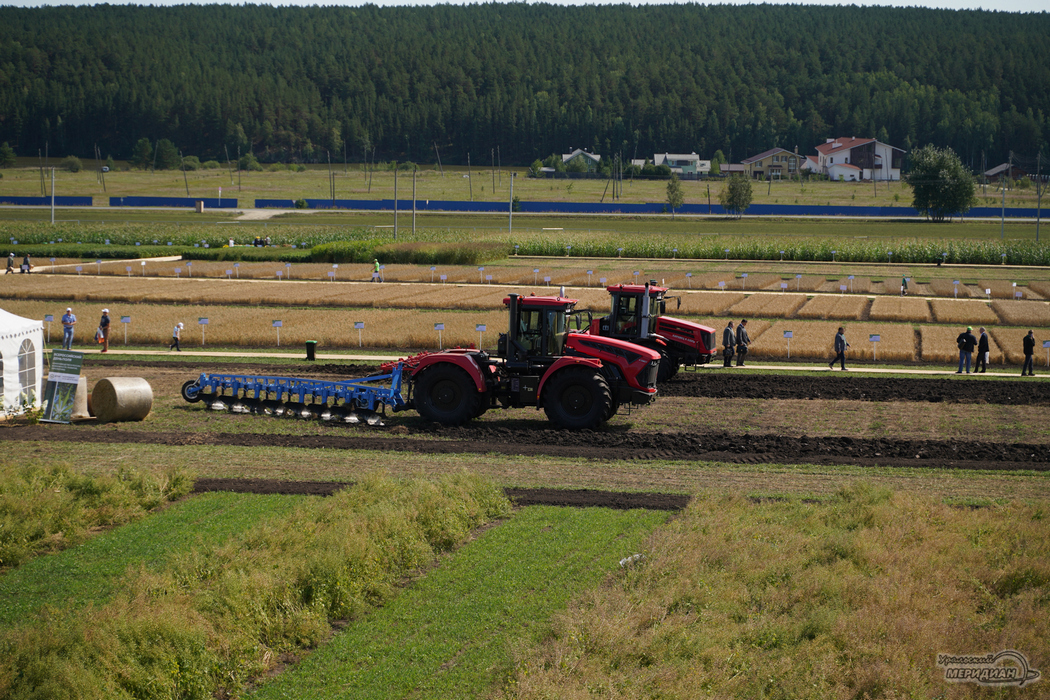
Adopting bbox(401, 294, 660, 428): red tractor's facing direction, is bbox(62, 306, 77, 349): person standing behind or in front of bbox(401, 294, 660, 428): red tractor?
behind

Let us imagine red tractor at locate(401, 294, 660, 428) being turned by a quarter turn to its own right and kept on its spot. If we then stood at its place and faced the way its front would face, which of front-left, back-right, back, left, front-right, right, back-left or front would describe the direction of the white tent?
right

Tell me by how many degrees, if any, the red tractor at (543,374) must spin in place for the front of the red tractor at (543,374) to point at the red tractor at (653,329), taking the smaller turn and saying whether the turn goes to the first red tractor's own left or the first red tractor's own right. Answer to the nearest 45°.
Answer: approximately 45° to the first red tractor's own left

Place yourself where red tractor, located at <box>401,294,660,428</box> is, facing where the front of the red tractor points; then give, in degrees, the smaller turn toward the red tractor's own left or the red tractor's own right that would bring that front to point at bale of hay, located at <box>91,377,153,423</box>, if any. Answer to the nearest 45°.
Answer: approximately 180°

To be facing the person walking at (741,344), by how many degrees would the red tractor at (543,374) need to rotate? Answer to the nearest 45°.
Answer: approximately 45° to its left

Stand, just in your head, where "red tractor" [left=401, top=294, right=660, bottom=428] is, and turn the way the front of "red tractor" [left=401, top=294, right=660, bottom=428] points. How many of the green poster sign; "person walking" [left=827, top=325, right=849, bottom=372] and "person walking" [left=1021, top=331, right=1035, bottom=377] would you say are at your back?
1

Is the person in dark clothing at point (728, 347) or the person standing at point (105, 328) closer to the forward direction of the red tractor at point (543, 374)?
the person in dark clothing

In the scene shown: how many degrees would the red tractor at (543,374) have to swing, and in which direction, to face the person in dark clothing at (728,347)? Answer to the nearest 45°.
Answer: approximately 45° to its left

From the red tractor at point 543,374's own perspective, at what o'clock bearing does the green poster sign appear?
The green poster sign is roughly at 6 o'clock from the red tractor.

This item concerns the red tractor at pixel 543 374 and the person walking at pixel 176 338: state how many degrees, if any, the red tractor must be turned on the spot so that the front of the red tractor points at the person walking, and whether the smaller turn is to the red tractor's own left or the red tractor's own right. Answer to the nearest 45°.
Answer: approximately 135° to the red tractor's own left

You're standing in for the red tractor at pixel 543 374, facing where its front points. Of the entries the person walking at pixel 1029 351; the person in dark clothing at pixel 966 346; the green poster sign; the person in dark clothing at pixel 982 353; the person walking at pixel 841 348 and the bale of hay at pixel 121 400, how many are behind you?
2

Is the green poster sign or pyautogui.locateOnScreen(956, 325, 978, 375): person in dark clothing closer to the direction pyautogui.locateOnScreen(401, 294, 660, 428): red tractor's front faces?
the person in dark clothing

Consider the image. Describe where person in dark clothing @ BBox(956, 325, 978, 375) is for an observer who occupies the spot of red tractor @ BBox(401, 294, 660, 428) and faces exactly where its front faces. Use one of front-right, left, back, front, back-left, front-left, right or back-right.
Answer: front-left

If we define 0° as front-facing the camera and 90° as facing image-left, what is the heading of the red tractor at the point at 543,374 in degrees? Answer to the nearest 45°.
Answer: approximately 270°
